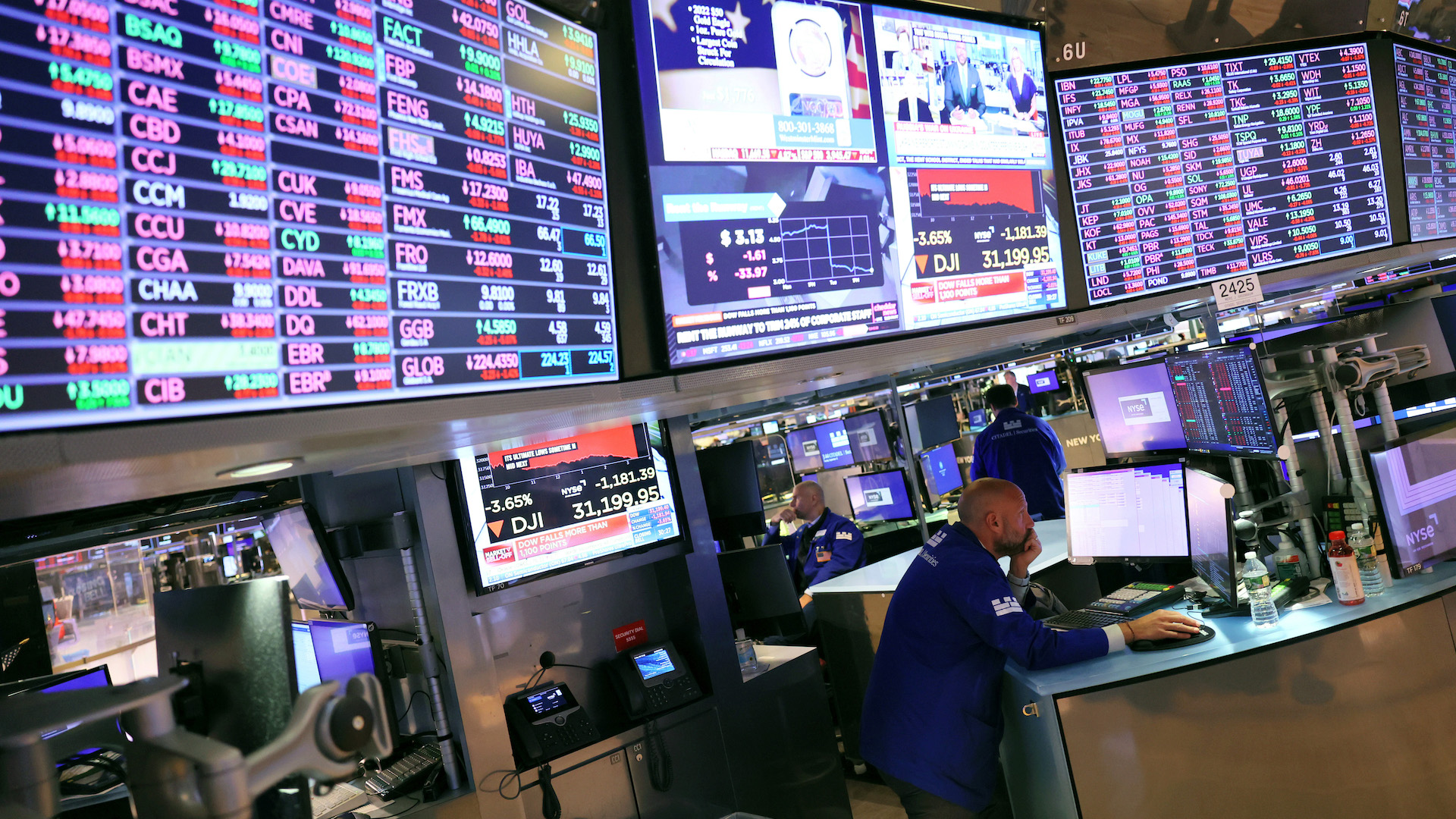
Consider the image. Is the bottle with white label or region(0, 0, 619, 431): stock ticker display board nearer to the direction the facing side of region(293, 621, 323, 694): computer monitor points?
the bottle with white label

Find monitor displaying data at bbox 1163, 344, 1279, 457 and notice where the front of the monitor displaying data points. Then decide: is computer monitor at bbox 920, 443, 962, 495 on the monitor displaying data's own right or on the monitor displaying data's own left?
on the monitor displaying data's own right

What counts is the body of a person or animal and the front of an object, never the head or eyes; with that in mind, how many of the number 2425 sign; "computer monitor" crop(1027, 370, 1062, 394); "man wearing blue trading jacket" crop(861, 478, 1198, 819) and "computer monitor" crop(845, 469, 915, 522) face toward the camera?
3

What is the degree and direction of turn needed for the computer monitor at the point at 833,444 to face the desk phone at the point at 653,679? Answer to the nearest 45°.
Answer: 0° — it already faces it

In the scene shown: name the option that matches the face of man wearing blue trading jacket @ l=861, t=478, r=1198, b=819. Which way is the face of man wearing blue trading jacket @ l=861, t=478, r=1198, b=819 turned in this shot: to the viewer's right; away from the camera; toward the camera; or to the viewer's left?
to the viewer's right

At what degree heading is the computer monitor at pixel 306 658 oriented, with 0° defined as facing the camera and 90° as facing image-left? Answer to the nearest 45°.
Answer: approximately 315°

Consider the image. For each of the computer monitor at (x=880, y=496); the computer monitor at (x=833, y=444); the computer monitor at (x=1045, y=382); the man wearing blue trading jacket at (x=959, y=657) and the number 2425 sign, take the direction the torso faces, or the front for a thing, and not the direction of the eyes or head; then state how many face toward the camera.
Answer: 4

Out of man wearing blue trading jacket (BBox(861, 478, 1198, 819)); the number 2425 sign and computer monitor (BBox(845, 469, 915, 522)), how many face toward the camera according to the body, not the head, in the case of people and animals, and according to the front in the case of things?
2

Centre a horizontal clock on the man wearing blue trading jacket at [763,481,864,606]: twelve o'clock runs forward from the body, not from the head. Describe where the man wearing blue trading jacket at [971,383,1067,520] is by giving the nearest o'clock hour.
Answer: the man wearing blue trading jacket at [971,383,1067,520] is roughly at 8 o'clock from the man wearing blue trading jacket at [763,481,864,606].

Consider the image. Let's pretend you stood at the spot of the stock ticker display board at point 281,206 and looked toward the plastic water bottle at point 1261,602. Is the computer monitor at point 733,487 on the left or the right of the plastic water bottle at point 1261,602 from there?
left

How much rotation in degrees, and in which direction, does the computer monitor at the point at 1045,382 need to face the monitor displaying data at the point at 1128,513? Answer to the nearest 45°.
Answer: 0° — it already faces it
